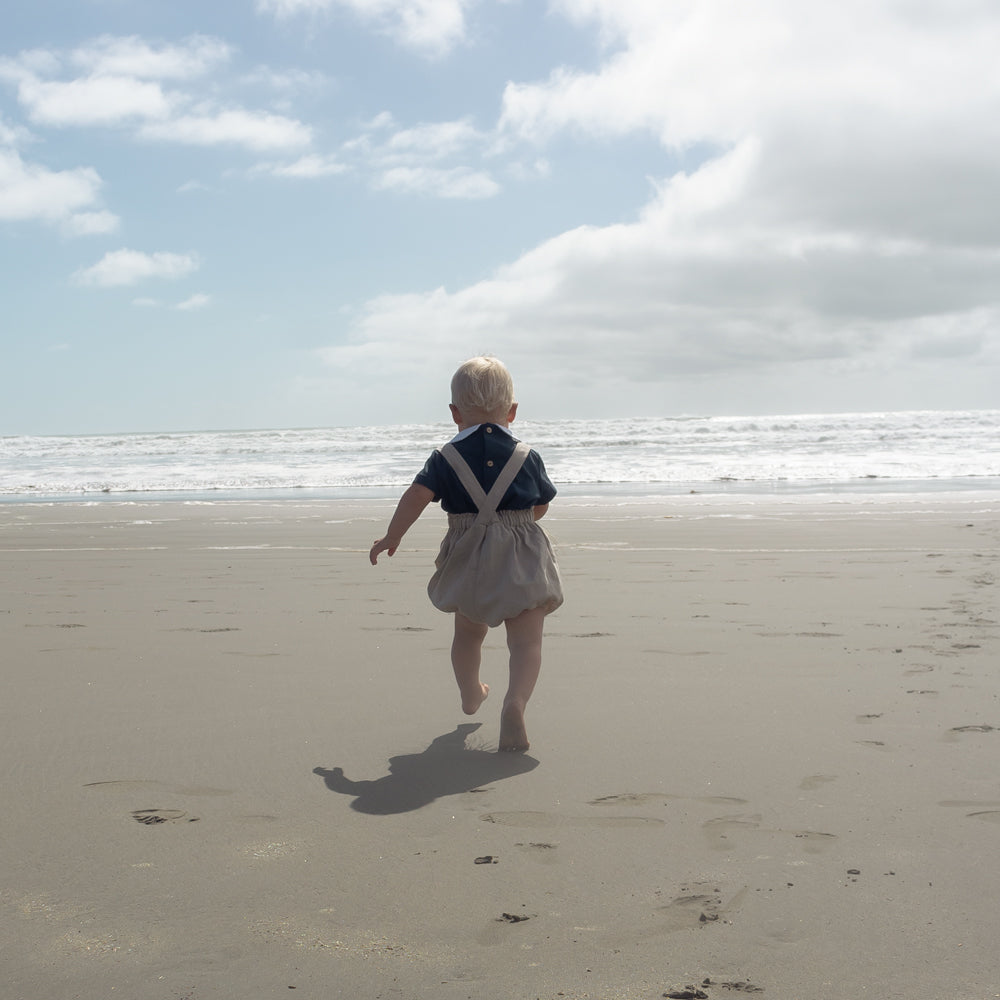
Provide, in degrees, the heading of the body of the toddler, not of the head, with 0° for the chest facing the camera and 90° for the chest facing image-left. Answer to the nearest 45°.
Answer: approximately 180°

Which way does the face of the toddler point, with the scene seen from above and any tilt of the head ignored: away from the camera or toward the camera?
away from the camera
